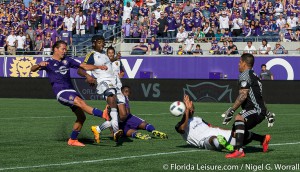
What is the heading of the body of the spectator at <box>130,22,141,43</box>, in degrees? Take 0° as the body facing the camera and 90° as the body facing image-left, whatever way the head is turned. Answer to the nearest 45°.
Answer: approximately 0°

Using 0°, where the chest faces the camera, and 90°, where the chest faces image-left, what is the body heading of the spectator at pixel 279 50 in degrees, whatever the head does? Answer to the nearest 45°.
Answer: approximately 0°

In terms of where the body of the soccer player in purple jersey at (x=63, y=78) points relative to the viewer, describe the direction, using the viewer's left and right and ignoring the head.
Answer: facing the viewer and to the right of the viewer

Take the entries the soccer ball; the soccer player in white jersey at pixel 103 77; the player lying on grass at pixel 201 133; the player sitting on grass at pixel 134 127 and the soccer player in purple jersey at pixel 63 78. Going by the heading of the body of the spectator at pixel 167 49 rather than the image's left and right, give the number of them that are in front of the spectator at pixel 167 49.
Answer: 5

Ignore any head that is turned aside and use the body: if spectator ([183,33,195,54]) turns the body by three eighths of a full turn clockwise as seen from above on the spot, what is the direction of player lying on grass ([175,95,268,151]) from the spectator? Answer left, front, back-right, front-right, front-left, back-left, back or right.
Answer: back-left

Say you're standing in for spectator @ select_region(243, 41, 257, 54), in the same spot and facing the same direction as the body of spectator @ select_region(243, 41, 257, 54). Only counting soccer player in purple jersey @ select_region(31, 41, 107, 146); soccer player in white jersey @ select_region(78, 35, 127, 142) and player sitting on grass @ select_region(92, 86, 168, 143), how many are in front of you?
3

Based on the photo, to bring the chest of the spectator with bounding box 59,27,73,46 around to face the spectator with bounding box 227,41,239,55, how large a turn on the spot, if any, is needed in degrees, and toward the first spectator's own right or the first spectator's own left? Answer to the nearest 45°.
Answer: approximately 45° to the first spectator's own left

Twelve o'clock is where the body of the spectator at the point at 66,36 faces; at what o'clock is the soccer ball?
The soccer ball is roughly at 12 o'clock from the spectator.
